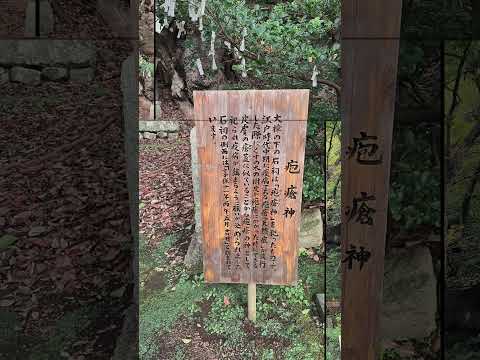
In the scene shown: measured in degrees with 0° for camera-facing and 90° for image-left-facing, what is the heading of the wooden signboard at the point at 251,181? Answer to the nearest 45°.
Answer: approximately 0°
